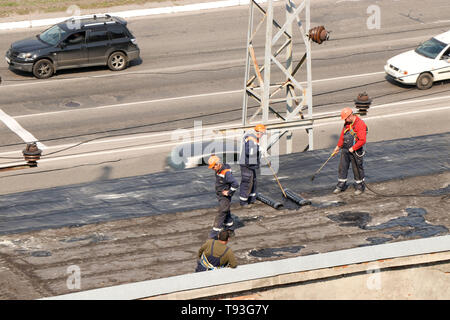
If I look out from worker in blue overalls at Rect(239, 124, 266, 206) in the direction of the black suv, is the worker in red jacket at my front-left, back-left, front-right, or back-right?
back-right

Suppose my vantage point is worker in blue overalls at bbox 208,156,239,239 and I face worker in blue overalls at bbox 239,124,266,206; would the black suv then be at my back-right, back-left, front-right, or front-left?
front-left

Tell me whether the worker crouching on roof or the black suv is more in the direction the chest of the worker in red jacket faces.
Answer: the worker crouching on roof

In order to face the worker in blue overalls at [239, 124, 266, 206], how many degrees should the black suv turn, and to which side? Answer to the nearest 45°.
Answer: approximately 90° to its left

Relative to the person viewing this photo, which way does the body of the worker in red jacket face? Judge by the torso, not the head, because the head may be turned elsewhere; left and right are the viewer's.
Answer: facing the viewer and to the left of the viewer

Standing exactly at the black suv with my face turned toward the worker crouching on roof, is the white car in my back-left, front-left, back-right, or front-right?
front-left

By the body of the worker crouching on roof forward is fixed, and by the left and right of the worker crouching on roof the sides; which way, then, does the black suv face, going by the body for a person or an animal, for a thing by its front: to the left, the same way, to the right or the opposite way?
to the left

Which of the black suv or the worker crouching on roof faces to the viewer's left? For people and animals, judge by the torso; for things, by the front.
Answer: the black suv

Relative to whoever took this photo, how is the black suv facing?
facing to the left of the viewer

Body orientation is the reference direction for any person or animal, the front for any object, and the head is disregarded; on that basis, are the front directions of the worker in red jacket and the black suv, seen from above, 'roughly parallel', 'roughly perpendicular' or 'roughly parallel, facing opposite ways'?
roughly parallel

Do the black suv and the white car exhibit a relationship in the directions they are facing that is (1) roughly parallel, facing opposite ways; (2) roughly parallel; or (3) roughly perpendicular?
roughly parallel

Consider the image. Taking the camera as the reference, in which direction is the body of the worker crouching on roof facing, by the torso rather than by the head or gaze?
away from the camera
